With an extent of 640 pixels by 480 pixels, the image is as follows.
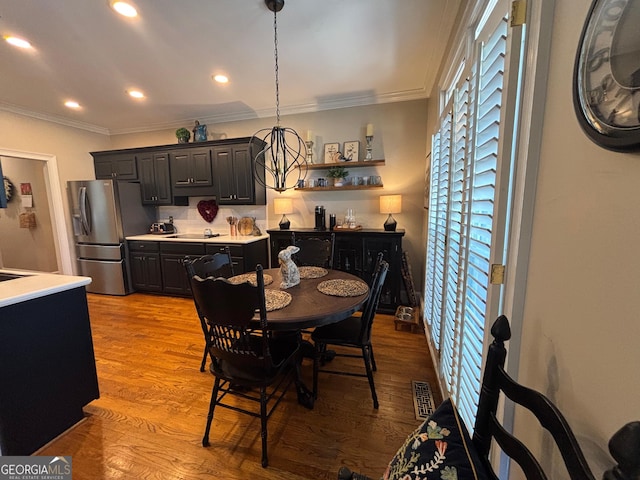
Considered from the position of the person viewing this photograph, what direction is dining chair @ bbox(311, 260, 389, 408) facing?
facing to the left of the viewer

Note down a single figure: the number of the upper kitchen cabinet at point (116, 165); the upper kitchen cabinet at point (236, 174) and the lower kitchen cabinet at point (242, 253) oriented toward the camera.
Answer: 3

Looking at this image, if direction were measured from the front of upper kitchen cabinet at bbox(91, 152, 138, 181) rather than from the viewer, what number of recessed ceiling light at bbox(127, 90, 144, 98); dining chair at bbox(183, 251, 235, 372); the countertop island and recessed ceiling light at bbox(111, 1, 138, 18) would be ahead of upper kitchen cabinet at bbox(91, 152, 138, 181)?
4

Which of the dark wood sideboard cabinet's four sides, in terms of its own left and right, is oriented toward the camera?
front

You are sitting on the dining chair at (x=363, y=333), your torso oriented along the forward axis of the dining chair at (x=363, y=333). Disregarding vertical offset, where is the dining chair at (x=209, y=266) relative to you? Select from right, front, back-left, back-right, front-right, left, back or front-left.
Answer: front

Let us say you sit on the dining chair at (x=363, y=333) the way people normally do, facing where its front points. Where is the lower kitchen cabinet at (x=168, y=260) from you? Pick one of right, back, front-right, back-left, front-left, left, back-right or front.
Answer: front-right

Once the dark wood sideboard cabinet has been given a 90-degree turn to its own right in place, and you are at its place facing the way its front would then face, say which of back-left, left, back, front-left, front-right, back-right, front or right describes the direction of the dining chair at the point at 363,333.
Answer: left

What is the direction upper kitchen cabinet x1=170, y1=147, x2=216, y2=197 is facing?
toward the camera

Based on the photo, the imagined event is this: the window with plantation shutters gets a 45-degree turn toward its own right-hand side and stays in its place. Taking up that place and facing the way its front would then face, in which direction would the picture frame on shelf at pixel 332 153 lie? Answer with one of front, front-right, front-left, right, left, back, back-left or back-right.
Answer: front

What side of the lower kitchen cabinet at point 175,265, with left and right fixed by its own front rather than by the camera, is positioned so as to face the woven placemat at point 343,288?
left

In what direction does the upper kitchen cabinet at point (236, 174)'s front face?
toward the camera

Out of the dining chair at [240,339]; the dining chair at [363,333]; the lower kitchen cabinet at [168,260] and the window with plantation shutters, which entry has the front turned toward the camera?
the lower kitchen cabinet

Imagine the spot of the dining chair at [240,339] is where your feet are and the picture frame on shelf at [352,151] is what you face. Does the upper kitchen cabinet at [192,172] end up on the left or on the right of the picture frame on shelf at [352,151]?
left

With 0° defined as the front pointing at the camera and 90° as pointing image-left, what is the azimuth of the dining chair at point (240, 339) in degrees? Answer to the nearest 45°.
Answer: approximately 225°

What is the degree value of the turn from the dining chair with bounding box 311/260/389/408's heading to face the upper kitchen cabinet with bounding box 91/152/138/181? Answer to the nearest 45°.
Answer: approximately 45° to its right

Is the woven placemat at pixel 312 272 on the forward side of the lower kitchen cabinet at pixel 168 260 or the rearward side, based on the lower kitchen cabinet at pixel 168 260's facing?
on the forward side

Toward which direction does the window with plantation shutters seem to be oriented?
to the viewer's left

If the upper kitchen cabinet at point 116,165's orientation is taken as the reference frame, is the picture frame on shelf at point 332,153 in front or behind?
in front

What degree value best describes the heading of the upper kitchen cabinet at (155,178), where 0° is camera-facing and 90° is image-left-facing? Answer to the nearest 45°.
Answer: approximately 0°

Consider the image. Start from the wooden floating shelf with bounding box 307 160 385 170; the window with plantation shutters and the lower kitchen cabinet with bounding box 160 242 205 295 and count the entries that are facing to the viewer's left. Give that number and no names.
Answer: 1
